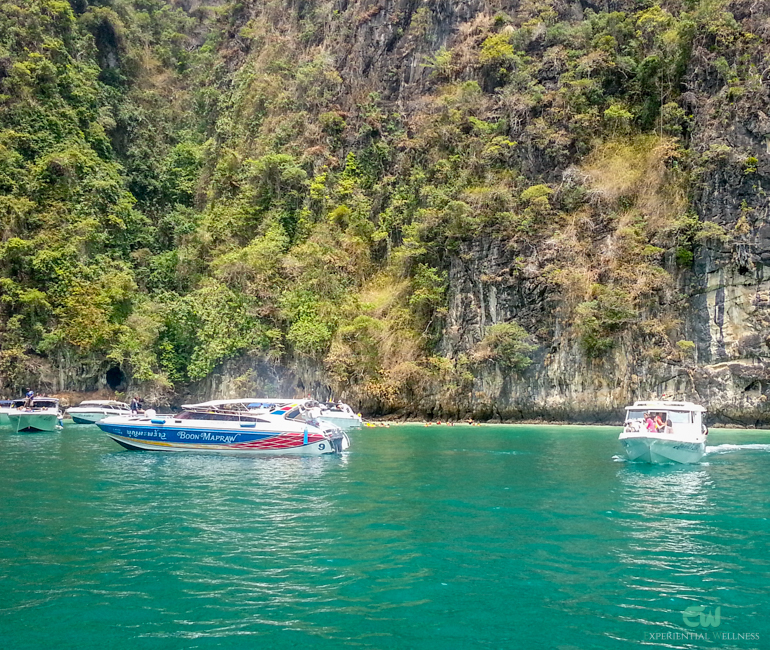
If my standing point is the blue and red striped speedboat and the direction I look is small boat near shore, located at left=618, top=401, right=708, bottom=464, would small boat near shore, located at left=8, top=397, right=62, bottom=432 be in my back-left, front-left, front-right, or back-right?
back-left

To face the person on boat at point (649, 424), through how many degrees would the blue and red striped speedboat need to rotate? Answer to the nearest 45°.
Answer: approximately 180°

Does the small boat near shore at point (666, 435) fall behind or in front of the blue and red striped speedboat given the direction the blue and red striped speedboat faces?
behind

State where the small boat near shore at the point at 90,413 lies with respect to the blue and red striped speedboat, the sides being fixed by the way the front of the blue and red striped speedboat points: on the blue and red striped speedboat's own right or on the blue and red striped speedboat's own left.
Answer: on the blue and red striped speedboat's own right

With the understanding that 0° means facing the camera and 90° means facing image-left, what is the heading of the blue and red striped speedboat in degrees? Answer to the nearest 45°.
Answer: approximately 90°

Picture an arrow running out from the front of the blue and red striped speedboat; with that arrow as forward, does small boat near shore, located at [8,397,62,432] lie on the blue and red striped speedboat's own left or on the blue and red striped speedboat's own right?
on the blue and red striped speedboat's own right

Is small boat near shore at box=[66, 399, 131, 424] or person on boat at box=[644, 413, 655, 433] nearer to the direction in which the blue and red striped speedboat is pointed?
the small boat near shore

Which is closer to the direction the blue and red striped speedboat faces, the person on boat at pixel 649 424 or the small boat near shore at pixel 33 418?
the small boat near shore
